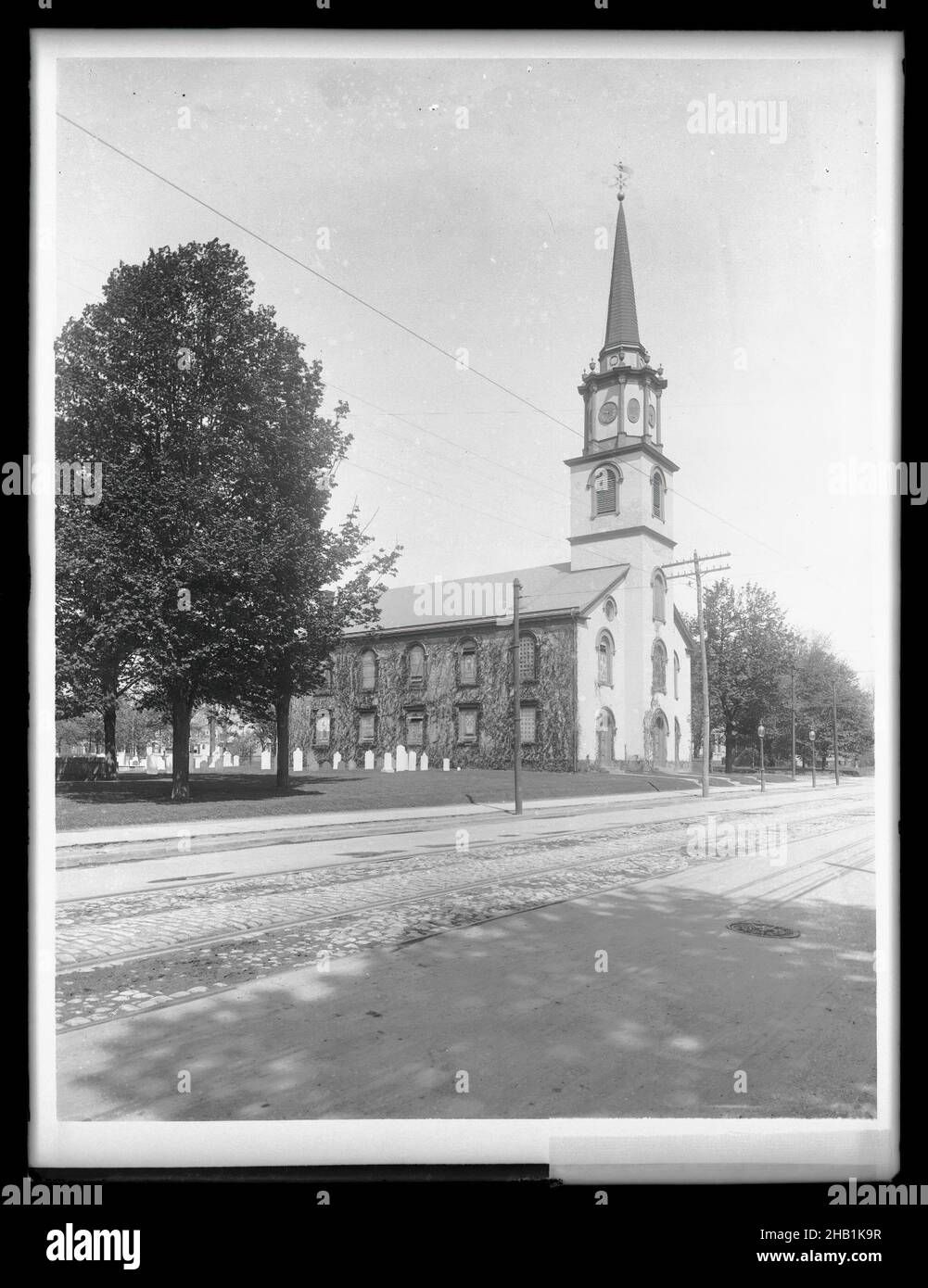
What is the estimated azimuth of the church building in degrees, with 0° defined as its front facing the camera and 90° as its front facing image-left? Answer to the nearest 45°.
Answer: approximately 315°

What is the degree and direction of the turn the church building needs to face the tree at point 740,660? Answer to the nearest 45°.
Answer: approximately 45° to its left
